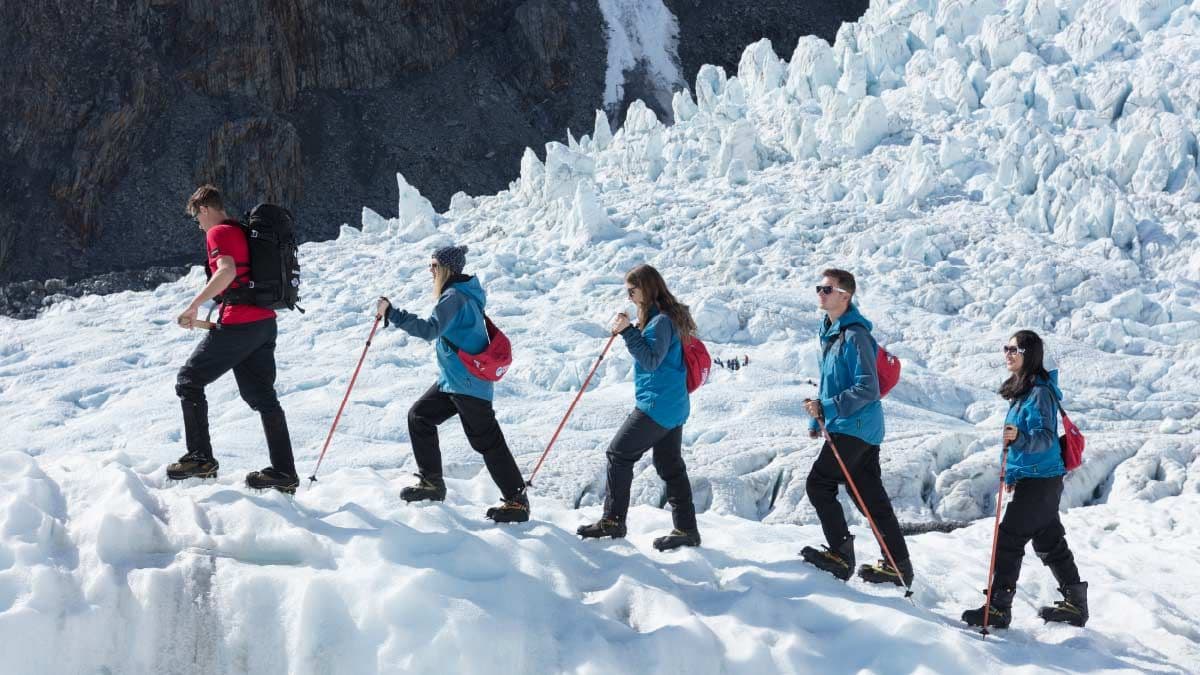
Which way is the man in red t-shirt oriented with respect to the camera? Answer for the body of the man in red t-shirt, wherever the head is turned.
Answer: to the viewer's left

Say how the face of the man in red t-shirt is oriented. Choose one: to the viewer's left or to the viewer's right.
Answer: to the viewer's left

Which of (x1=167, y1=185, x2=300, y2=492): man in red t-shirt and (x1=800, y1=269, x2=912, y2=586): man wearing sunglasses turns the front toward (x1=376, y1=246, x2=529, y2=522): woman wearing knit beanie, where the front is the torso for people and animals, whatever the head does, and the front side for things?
the man wearing sunglasses

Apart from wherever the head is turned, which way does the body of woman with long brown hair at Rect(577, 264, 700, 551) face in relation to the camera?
to the viewer's left

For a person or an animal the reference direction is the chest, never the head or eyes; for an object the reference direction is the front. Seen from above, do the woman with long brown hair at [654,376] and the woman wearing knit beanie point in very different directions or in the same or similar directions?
same or similar directions

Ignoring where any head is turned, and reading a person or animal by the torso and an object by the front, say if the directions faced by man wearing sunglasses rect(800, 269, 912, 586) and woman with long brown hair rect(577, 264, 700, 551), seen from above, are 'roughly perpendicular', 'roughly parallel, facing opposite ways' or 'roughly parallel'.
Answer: roughly parallel

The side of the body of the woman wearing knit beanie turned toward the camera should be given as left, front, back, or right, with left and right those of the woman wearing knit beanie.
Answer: left

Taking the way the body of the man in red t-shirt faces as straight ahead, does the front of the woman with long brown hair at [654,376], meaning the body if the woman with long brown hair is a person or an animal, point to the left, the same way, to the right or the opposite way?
the same way

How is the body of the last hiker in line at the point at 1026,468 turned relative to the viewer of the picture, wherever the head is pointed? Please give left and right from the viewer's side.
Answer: facing to the left of the viewer

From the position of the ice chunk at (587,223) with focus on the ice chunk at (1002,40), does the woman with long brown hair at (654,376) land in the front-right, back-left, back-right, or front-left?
back-right

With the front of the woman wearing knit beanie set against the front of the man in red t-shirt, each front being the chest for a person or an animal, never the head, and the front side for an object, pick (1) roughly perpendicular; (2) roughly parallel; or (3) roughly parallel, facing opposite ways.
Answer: roughly parallel

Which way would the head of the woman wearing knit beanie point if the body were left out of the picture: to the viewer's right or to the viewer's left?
to the viewer's left

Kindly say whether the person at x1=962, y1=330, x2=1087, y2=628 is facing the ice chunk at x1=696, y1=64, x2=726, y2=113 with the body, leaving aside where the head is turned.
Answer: no

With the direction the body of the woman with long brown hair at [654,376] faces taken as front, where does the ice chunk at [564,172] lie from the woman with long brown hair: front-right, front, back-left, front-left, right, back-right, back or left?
right

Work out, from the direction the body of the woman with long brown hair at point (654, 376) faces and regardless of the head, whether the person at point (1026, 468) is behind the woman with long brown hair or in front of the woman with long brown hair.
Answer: behind

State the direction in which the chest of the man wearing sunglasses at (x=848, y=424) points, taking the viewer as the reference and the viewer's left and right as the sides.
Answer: facing to the left of the viewer

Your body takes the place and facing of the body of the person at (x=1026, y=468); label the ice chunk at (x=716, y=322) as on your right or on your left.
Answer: on your right
